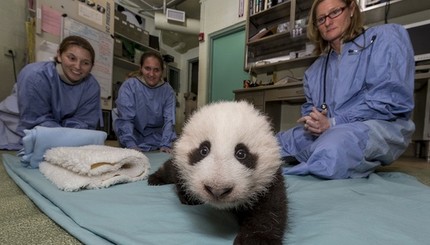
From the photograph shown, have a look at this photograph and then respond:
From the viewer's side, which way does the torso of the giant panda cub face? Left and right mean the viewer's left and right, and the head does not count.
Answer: facing the viewer

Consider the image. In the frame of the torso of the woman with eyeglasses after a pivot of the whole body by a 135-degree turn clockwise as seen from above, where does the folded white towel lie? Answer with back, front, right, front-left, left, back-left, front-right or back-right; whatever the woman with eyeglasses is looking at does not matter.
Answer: back-left

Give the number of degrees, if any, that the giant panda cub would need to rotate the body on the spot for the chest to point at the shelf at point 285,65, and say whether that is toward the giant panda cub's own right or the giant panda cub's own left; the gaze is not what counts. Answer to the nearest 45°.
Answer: approximately 180°

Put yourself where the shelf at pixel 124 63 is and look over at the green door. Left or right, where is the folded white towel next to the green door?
right

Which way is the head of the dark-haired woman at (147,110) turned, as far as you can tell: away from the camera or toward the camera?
toward the camera

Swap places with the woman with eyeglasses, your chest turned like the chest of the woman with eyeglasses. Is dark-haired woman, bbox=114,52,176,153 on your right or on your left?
on your right

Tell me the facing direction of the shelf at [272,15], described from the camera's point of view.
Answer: facing the viewer and to the left of the viewer

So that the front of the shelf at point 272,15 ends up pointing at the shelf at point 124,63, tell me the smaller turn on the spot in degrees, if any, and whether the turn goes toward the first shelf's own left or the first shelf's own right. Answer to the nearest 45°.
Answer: approximately 45° to the first shelf's own right

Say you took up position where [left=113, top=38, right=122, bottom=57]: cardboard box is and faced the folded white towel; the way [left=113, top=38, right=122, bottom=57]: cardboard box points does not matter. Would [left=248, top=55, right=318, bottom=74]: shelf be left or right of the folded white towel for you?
left

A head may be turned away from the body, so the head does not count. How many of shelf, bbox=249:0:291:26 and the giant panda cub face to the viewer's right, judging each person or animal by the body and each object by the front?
0

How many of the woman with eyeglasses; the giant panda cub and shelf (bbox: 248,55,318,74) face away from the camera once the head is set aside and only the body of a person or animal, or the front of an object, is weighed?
0

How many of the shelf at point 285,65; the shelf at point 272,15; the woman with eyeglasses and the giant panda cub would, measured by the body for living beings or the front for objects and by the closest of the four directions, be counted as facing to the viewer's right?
0

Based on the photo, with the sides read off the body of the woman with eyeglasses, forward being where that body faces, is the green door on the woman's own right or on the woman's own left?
on the woman's own right

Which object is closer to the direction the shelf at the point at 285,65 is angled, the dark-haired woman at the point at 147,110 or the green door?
the dark-haired woman
